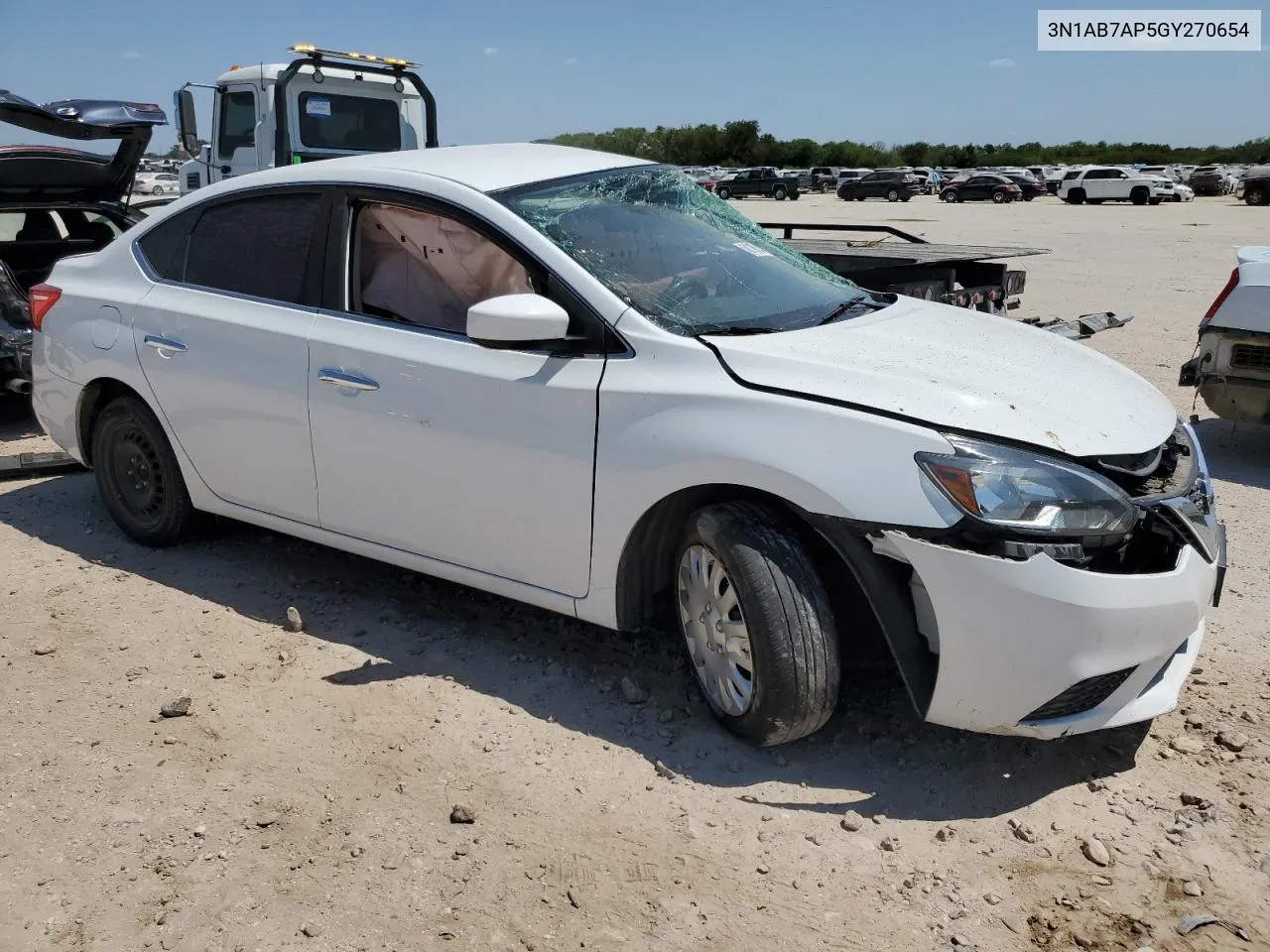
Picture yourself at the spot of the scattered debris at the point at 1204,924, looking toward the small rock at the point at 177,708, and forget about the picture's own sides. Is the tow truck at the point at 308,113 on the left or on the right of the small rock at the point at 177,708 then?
right

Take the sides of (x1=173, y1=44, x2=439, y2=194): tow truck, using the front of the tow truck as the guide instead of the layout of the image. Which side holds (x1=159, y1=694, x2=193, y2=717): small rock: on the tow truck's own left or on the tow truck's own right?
on the tow truck's own left

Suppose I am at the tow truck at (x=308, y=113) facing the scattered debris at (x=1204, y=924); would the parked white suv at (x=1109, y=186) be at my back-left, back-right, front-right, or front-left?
back-left

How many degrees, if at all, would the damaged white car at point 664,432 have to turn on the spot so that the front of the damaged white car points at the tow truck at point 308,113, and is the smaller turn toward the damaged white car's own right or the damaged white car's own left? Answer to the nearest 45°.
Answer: approximately 135° to the damaged white car's own left

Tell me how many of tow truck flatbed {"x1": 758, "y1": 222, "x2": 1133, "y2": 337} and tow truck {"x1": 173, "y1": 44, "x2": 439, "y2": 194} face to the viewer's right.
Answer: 0

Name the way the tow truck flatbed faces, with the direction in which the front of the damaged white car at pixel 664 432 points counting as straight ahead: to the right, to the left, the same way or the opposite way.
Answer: the opposite way

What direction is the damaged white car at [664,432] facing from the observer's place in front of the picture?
facing the viewer and to the right of the viewer

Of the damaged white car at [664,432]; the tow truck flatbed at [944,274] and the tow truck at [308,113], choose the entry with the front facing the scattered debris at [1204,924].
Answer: the damaged white car

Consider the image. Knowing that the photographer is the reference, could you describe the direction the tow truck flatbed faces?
facing away from the viewer and to the left of the viewer
